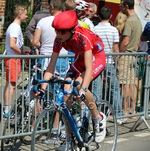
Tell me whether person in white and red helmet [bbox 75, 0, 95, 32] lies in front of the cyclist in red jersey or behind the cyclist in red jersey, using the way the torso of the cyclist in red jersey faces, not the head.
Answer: behind

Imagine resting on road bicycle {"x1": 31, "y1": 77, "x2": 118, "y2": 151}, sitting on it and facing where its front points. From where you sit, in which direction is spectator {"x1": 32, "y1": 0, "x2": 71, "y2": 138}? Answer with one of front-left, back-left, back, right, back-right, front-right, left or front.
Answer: back-right

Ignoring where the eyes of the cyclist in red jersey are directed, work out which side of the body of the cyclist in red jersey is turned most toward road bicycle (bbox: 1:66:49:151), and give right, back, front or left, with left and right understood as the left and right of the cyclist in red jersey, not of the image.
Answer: right

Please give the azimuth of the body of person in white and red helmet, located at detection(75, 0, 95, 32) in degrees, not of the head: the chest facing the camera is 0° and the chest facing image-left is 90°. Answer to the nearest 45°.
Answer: approximately 45°

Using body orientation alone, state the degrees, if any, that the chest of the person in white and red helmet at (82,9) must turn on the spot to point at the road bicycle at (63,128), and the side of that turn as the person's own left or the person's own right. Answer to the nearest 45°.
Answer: approximately 45° to the person's own left
